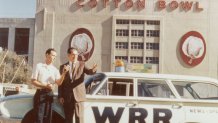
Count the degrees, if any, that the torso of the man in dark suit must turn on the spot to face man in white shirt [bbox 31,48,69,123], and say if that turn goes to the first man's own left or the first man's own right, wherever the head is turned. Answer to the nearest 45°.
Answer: approximately 90° to the first man's own right

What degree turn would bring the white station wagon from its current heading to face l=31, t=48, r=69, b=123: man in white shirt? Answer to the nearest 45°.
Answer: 0° — it already faces them

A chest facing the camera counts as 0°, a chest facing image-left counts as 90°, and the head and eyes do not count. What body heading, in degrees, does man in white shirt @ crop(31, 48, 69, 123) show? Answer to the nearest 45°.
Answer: approximately 315°

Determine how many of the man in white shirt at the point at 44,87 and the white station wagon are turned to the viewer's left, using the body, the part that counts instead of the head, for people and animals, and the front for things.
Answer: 1

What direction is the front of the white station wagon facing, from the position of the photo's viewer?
facing to the left of the viewer
